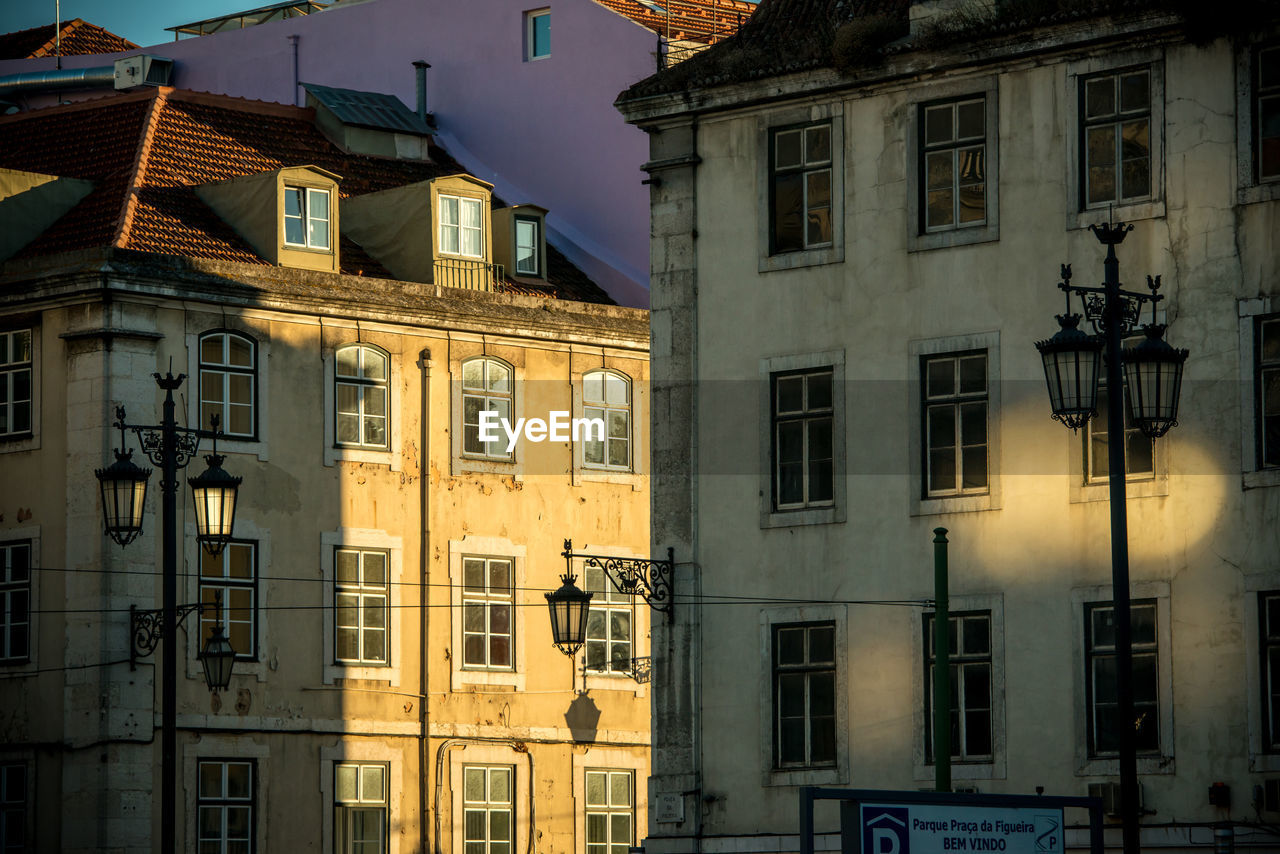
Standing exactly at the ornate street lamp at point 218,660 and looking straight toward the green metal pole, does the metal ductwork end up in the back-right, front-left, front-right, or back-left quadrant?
back-left

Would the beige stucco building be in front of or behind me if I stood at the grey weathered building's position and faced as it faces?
behind

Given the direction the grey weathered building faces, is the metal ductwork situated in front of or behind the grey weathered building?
behind

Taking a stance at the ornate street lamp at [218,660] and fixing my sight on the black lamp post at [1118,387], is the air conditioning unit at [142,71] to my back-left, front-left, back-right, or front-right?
back-left

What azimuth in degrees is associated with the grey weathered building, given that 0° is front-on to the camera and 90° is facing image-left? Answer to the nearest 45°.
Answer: approximately 0°

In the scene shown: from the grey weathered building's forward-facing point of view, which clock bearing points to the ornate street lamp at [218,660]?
The ornate street lamp is roughly at 4 o'clock from the grey weathered building.

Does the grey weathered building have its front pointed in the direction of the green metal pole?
yes

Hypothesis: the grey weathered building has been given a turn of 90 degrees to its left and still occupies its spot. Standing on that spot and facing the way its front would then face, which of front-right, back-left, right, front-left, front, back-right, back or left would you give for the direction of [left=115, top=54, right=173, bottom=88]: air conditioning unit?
back-left

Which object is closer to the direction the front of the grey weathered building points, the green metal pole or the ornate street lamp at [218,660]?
the green metal pole
